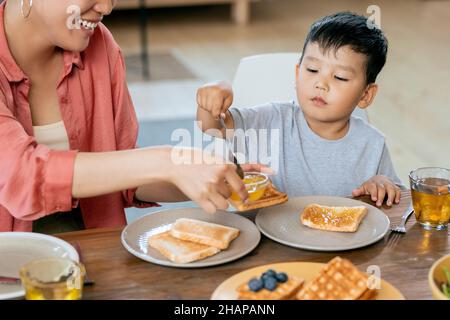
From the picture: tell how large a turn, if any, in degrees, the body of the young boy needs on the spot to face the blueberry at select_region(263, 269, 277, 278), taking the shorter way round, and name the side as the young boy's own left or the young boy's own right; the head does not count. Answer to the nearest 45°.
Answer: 0° — they already face it

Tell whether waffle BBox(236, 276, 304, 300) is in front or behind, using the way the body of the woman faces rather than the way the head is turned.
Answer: in front

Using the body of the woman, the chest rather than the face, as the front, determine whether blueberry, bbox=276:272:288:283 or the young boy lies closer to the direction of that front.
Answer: the blueberry

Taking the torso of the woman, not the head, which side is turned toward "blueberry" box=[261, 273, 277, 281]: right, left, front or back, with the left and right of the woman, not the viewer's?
front

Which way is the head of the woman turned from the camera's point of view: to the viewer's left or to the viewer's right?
to the viewer's right

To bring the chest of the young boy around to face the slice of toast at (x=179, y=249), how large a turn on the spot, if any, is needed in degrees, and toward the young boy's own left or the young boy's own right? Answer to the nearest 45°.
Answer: approximately 45° to the young boy's own right

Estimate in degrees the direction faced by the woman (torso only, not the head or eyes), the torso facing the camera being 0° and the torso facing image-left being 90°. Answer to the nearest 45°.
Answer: approximately 315°

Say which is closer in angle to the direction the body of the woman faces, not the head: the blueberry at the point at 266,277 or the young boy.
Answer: the blueberry

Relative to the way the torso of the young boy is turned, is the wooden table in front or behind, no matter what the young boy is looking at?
in front

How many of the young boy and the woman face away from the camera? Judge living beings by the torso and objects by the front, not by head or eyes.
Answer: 0

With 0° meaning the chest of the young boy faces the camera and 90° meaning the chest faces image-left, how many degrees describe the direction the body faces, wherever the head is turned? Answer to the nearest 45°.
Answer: approximately 0°

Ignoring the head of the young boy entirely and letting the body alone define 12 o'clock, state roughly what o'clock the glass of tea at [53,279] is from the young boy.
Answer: The glass of tea is roughly at 1 o'clock from the young boy.

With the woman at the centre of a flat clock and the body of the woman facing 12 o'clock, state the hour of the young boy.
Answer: The young boy is roughly at 10 o'clock from the woman.
